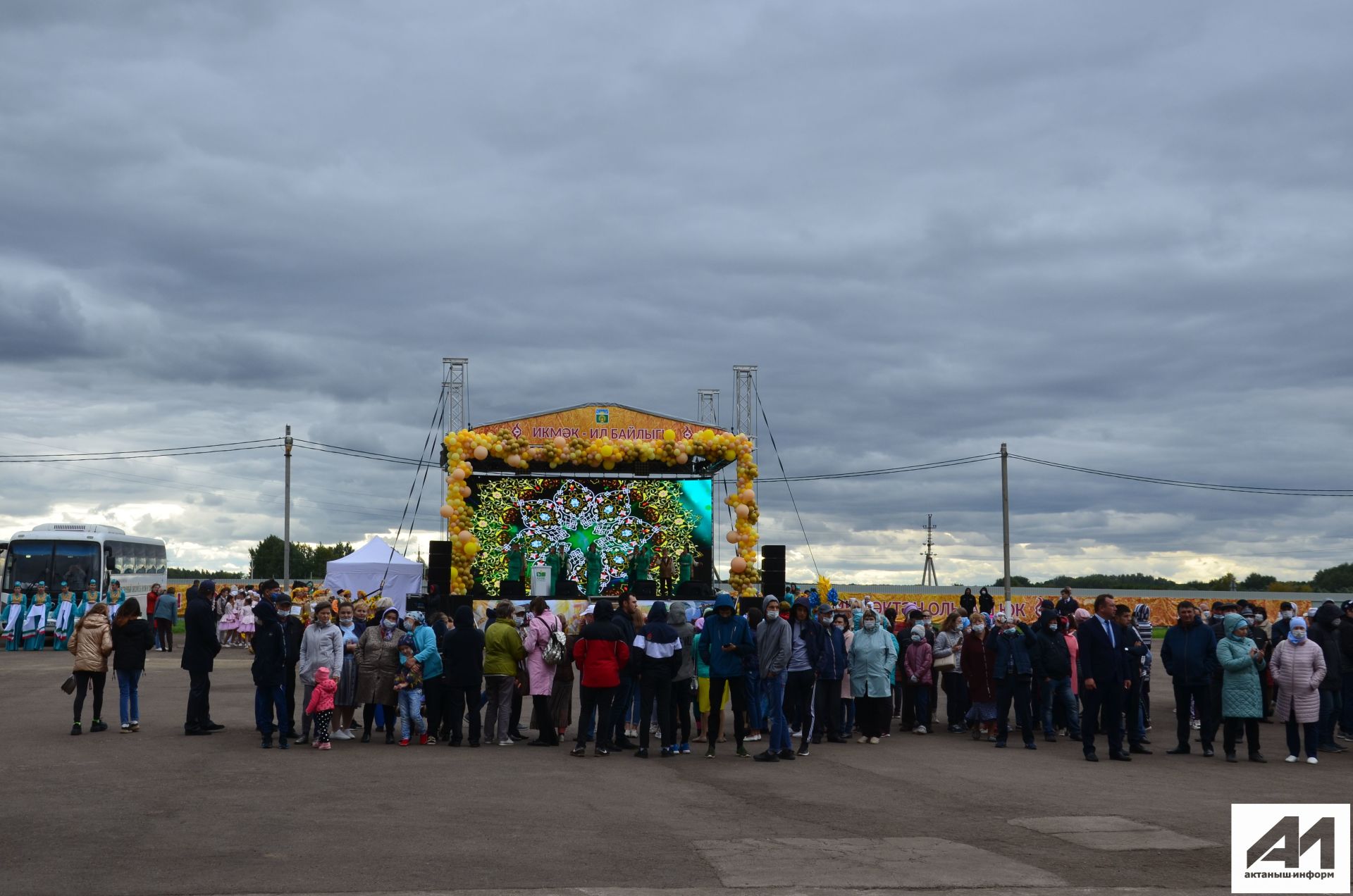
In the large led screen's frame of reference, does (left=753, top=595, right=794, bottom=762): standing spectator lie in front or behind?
in front

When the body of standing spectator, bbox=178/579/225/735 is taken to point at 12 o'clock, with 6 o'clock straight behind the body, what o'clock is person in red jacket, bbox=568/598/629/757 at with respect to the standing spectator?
The person in red jacket is roughly at 1 o'clock from the standing spectator.

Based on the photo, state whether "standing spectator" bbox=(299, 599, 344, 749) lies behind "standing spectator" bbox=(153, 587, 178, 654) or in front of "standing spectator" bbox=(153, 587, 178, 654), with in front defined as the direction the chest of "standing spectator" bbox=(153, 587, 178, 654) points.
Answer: behind

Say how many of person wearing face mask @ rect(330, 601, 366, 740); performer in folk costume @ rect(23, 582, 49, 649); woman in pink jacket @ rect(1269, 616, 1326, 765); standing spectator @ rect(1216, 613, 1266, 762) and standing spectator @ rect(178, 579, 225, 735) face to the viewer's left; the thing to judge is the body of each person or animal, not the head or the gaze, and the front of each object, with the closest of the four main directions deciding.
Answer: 0

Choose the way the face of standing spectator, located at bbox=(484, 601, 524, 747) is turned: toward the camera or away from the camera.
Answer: away from the camera

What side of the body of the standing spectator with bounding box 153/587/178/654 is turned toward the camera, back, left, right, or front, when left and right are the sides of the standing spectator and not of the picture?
back

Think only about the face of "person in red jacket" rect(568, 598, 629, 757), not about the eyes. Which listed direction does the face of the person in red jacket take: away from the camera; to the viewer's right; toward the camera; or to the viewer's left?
away from the camera

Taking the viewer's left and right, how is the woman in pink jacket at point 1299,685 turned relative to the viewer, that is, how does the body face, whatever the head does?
facing the viewer

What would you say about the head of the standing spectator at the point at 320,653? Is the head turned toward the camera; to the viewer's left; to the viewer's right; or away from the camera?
toward the camera

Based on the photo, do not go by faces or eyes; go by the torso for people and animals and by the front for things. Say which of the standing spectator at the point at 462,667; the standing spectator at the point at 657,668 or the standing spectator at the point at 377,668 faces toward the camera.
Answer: the standing spectator at the point at 377,668

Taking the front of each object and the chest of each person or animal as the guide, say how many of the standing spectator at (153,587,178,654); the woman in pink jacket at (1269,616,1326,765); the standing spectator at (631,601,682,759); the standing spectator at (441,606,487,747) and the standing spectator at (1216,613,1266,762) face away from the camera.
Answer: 3

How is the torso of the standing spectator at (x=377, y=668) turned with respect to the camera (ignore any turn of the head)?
toward the camera

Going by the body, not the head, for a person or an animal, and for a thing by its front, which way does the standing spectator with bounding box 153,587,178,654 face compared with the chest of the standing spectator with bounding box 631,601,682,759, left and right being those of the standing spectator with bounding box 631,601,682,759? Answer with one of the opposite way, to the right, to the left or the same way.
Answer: the same way

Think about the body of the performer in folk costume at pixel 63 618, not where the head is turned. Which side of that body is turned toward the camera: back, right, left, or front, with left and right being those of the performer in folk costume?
front
